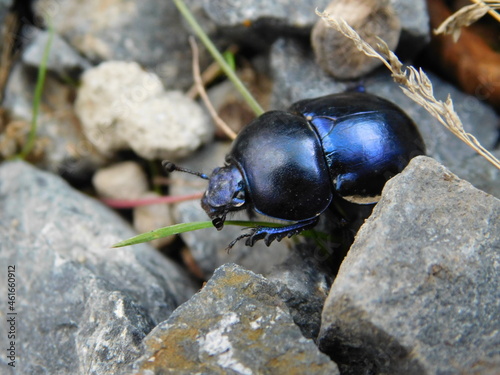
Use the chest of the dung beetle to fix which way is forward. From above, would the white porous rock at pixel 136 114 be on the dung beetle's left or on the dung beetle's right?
on the dung beetle's right

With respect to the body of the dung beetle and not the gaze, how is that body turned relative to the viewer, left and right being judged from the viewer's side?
facing the viewer and to the left of the viewer

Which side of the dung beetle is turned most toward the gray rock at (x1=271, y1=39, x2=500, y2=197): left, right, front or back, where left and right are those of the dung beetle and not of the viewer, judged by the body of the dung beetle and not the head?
back

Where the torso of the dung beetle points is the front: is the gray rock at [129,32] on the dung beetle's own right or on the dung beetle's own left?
on the dung beetle's own right

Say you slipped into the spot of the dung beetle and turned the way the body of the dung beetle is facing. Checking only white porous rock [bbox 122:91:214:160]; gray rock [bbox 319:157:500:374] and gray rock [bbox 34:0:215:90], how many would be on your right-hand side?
2

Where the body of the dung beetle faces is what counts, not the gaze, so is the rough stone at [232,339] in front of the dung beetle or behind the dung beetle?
in front

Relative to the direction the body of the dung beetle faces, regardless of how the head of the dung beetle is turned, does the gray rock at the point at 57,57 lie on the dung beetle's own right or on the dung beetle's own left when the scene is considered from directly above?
on the dung beetle's own right

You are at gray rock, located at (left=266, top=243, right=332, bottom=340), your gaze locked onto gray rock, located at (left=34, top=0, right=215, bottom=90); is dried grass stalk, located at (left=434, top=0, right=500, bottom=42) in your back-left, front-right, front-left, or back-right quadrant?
front-right

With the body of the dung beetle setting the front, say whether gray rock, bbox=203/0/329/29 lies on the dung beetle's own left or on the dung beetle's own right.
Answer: on the dung beetle's own right
